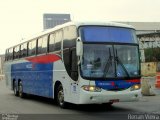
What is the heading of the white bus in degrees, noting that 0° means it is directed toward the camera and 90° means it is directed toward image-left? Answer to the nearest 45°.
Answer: approximately 315°
